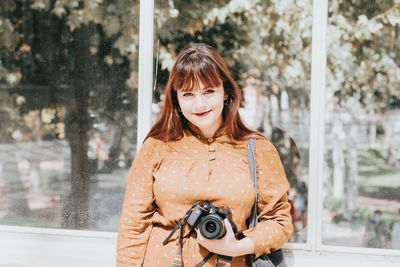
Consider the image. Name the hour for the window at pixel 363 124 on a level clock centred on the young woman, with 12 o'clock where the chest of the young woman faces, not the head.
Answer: The window is roughly at 8 o'clock from the young woman.

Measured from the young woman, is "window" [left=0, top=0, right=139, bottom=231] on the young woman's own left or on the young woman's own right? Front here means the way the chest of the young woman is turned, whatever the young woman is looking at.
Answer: on the young woman's own right

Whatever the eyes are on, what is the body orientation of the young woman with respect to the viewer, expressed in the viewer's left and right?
facing the viewer

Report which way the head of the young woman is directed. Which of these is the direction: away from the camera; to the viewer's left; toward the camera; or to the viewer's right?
toward the camera
